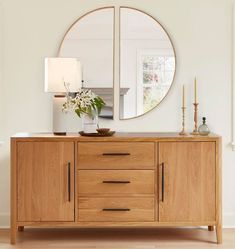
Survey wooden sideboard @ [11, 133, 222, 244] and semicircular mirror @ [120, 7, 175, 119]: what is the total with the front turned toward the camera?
2

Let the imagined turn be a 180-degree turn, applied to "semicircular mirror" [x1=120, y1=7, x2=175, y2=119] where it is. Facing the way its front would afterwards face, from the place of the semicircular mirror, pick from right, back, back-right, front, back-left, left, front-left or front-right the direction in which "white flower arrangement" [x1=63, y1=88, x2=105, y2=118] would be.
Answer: back-left

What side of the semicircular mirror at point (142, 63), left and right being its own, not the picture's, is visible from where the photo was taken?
front
